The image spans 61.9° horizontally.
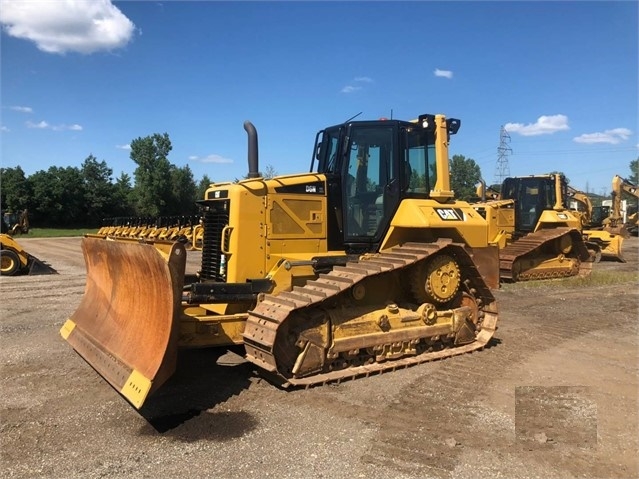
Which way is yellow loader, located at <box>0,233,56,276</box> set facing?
to the viewer's right

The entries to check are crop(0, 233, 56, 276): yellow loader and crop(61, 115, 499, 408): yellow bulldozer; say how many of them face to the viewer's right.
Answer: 1

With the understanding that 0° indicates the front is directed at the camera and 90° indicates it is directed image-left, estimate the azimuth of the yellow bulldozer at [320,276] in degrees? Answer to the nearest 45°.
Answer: approximately 45°

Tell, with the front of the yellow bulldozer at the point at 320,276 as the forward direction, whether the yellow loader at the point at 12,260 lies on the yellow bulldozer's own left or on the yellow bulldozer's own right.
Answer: on the yellow bulldozer's own right

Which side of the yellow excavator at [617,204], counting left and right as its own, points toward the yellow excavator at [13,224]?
front

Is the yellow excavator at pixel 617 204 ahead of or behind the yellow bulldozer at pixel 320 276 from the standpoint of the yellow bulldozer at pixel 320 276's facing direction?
behind

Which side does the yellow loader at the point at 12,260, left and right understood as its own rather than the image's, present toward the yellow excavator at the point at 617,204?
front
